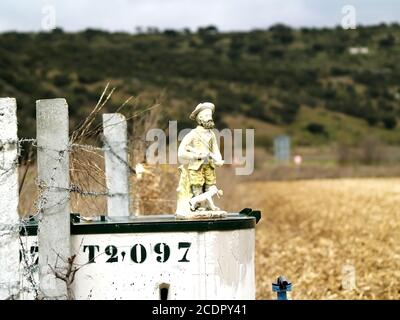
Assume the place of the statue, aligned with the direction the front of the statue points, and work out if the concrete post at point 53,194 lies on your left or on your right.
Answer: on your right

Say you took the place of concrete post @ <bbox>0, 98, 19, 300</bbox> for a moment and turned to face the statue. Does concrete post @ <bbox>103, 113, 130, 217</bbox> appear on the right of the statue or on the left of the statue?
left

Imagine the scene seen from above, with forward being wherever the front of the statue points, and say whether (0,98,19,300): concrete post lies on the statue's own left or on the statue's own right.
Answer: on the statue's own right

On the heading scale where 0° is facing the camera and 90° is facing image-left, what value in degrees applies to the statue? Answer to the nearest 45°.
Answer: approximately 315°

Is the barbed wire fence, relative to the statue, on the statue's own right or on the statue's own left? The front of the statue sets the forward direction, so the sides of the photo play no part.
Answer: on the statue's own right
